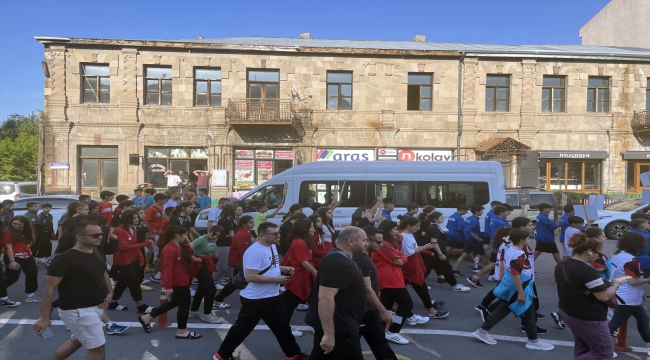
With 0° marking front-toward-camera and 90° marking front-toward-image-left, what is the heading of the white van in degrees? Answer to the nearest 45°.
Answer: approximately 90°

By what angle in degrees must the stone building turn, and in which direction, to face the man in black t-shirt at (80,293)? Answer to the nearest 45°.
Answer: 0° — it already faces them

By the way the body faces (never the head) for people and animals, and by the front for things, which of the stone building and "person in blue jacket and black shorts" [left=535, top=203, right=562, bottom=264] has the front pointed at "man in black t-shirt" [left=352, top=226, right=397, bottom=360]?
the stone building

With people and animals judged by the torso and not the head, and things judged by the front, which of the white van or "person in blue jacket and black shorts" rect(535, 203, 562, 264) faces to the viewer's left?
the white van

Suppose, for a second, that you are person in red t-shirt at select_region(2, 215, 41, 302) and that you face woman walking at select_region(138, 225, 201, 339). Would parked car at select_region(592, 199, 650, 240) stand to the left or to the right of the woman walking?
left

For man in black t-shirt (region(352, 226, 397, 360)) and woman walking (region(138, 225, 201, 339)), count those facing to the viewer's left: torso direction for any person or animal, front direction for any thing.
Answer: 0

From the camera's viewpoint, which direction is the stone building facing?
toward the camera
